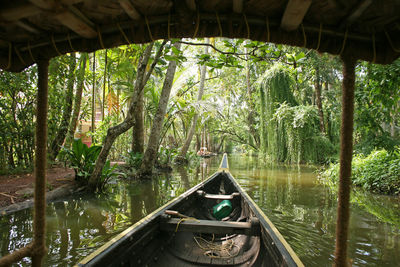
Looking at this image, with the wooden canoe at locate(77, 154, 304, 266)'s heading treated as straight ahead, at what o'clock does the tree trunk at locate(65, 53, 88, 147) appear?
The tree trunk is roughly at 11 o'clock from the wooden canoe.

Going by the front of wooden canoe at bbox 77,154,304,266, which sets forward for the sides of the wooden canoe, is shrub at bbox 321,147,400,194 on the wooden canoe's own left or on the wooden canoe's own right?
on the wooden canoe's own right

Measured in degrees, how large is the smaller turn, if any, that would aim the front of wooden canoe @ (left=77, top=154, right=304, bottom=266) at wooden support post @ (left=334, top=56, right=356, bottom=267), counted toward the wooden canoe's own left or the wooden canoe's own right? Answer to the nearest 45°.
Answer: approximately 135° to the wooden canoe's own right

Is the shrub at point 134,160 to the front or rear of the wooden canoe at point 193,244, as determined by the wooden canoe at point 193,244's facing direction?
to the front

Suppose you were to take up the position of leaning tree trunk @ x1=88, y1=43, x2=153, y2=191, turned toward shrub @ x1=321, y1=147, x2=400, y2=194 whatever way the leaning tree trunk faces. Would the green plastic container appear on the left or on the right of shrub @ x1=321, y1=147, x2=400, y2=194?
right

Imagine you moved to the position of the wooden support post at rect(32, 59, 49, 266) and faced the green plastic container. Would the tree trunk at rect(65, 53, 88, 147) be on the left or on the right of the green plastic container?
left

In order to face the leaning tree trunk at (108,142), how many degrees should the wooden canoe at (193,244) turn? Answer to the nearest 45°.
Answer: approximately 45° to its left

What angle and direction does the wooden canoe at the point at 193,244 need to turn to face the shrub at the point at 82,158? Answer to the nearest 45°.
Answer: approximately 45° to its left

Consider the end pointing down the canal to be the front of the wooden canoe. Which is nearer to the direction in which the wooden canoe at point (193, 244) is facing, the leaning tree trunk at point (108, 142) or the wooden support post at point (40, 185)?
the leaning tree trunk

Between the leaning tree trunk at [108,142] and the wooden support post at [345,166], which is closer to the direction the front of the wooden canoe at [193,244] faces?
the leaning tree trunk

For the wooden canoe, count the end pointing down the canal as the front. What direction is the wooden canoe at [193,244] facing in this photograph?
away from the camera

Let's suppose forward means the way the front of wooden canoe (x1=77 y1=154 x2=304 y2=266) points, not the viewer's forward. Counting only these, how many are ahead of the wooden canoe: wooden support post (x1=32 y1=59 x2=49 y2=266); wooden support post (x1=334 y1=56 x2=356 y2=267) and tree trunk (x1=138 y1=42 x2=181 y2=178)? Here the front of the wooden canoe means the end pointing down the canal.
1

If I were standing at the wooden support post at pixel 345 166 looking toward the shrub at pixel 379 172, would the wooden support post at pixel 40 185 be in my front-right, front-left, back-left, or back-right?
back-left

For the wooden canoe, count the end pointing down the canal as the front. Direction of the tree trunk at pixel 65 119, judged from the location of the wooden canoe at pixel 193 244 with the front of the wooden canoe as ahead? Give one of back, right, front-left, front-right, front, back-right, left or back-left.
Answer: front-left

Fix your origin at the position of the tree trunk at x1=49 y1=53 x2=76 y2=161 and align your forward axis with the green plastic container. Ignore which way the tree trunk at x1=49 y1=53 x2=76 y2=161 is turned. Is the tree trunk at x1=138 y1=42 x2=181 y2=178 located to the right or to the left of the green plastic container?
left
